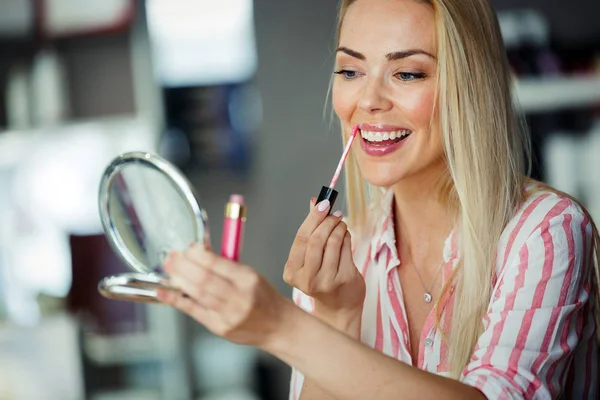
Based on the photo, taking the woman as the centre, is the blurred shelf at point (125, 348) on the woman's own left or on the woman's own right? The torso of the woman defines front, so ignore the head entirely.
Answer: on the woman's own right

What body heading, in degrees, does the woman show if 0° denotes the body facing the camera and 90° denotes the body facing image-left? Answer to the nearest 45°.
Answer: approximately 45°

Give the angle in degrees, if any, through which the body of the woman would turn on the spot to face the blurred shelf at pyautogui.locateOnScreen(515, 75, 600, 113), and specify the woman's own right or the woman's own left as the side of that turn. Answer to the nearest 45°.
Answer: approximately 135° to the woman's own right

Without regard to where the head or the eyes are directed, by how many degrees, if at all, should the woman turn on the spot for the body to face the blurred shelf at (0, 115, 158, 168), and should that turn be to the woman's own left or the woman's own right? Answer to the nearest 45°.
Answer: approximately 90° to the woman's own right
